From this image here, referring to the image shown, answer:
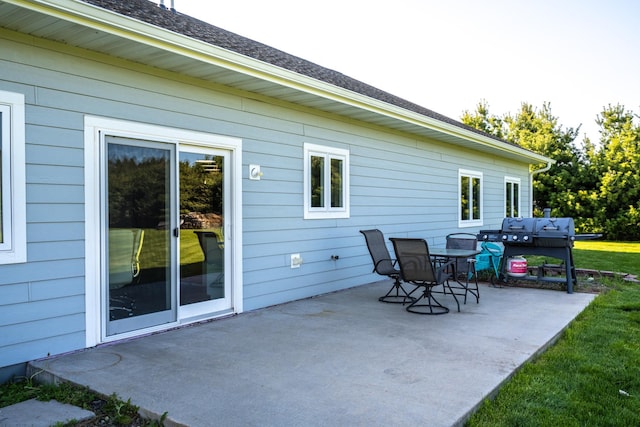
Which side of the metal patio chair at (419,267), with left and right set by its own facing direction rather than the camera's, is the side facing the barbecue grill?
front

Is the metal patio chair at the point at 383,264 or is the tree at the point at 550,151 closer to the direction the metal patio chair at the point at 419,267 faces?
the tree

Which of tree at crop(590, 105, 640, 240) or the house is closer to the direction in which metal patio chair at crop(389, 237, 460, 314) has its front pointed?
the tree

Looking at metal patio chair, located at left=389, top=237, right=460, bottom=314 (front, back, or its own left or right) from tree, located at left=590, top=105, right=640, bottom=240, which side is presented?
front

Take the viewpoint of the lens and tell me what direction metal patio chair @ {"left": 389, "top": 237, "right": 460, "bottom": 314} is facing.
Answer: facing away from the viewer and to the right of the viewer

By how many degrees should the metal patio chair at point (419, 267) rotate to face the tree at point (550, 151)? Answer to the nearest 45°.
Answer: approximately 45° to its left

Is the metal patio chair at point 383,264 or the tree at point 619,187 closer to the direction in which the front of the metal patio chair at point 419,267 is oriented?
the tree

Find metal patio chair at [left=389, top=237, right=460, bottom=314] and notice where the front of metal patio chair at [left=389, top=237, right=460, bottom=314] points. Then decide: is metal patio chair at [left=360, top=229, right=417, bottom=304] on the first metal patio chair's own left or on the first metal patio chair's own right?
on the first metal patio chair's own left
